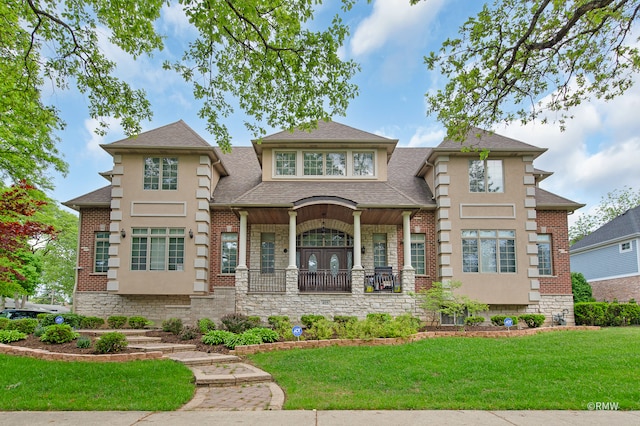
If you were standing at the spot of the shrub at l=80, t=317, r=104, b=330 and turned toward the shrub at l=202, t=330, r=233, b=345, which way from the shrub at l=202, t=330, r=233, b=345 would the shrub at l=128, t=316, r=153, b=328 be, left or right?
left

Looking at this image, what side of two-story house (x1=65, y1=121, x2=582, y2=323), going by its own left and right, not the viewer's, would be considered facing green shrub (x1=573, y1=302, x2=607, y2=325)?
left

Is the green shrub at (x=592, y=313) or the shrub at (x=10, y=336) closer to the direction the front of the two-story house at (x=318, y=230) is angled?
the shrub

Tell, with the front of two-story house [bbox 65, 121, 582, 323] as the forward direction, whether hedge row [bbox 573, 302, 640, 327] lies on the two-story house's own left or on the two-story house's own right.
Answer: on the two-story house's own left

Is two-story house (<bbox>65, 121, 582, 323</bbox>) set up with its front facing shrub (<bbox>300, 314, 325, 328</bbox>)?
yes

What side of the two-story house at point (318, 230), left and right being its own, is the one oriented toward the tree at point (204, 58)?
front

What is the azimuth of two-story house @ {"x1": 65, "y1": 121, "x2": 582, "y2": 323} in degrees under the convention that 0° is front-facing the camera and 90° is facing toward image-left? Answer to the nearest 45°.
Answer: approximately 0°

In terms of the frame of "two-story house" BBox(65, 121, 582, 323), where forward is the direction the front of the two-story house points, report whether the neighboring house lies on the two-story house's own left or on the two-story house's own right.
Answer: on the two-story house's own left
